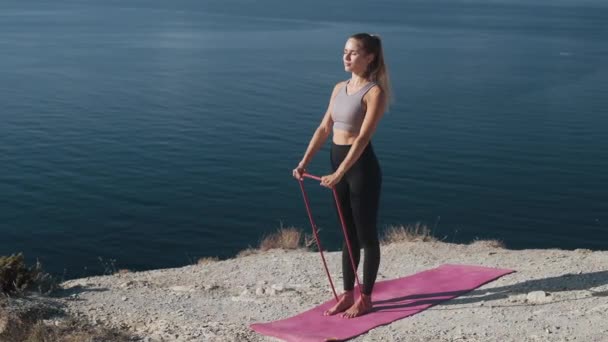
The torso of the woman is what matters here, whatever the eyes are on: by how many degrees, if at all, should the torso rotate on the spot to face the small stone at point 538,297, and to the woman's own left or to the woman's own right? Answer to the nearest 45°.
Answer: approximately 135° to the woman's own left

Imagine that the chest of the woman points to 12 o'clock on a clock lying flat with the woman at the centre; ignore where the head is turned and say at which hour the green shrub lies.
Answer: The green shrub is roughly at 2 o'clock from the woman.

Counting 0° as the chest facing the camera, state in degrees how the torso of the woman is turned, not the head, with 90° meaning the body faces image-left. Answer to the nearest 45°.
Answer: approximately 45°
